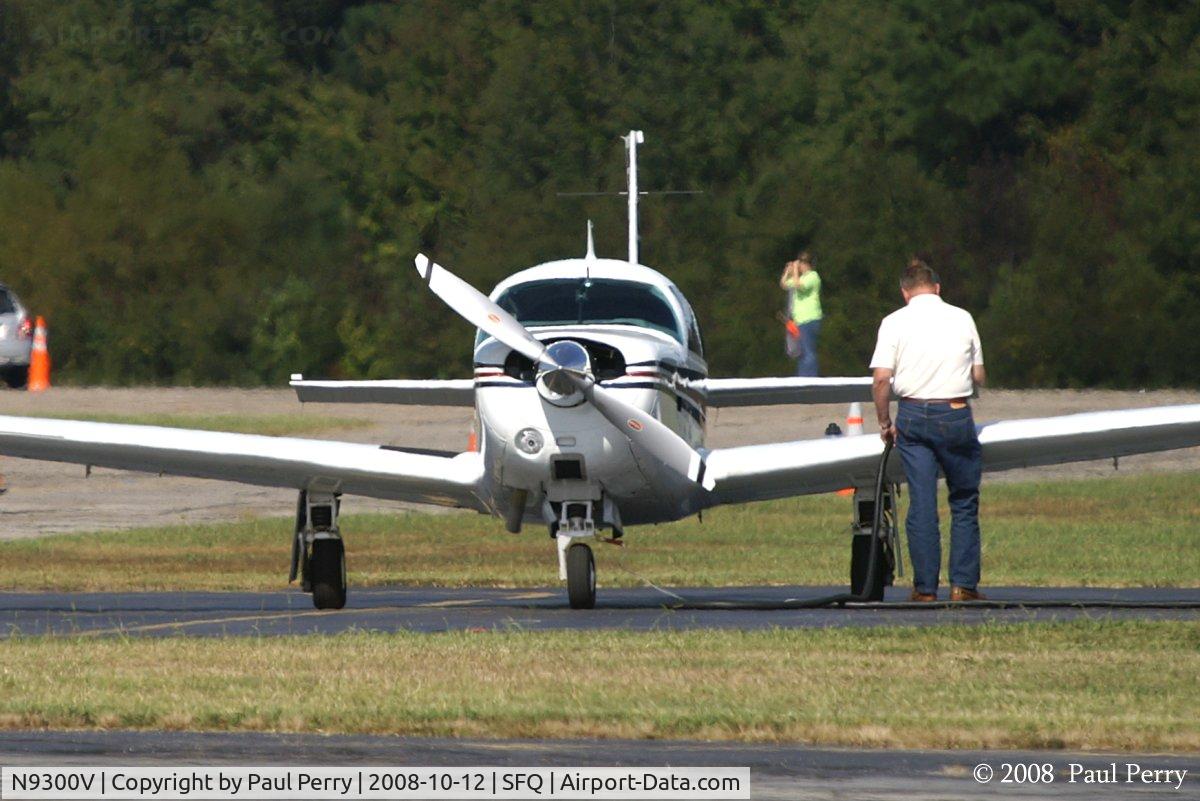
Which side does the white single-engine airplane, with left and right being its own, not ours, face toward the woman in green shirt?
back

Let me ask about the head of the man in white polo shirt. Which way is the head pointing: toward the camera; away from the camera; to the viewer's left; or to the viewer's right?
away from the camera

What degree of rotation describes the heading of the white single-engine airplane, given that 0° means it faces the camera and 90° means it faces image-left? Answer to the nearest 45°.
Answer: approximately 0°

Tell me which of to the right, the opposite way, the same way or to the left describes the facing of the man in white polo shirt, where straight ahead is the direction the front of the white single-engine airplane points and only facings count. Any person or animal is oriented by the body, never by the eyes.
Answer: the opposite way

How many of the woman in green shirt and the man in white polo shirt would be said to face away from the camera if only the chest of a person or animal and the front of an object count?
1

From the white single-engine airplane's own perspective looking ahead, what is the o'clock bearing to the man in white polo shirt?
The man in white polo shirt is roughly at 10 o'clock from the white single-engine airplane.

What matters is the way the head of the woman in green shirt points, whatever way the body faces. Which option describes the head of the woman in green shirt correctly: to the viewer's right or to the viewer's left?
to the viewer's left

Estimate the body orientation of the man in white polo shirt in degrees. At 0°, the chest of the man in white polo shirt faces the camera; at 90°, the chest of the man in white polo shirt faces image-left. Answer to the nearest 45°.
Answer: approximately 180°
